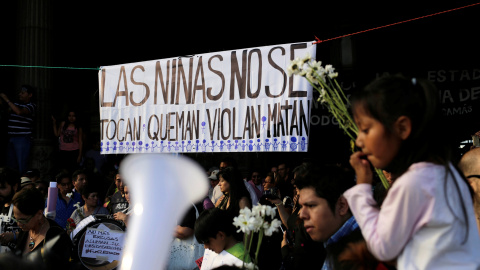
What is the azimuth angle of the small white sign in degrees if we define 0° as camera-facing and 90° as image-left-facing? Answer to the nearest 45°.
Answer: approximately 0°

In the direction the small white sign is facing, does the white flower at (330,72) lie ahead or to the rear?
ahead

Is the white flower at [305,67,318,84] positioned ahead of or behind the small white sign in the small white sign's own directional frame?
ahead
